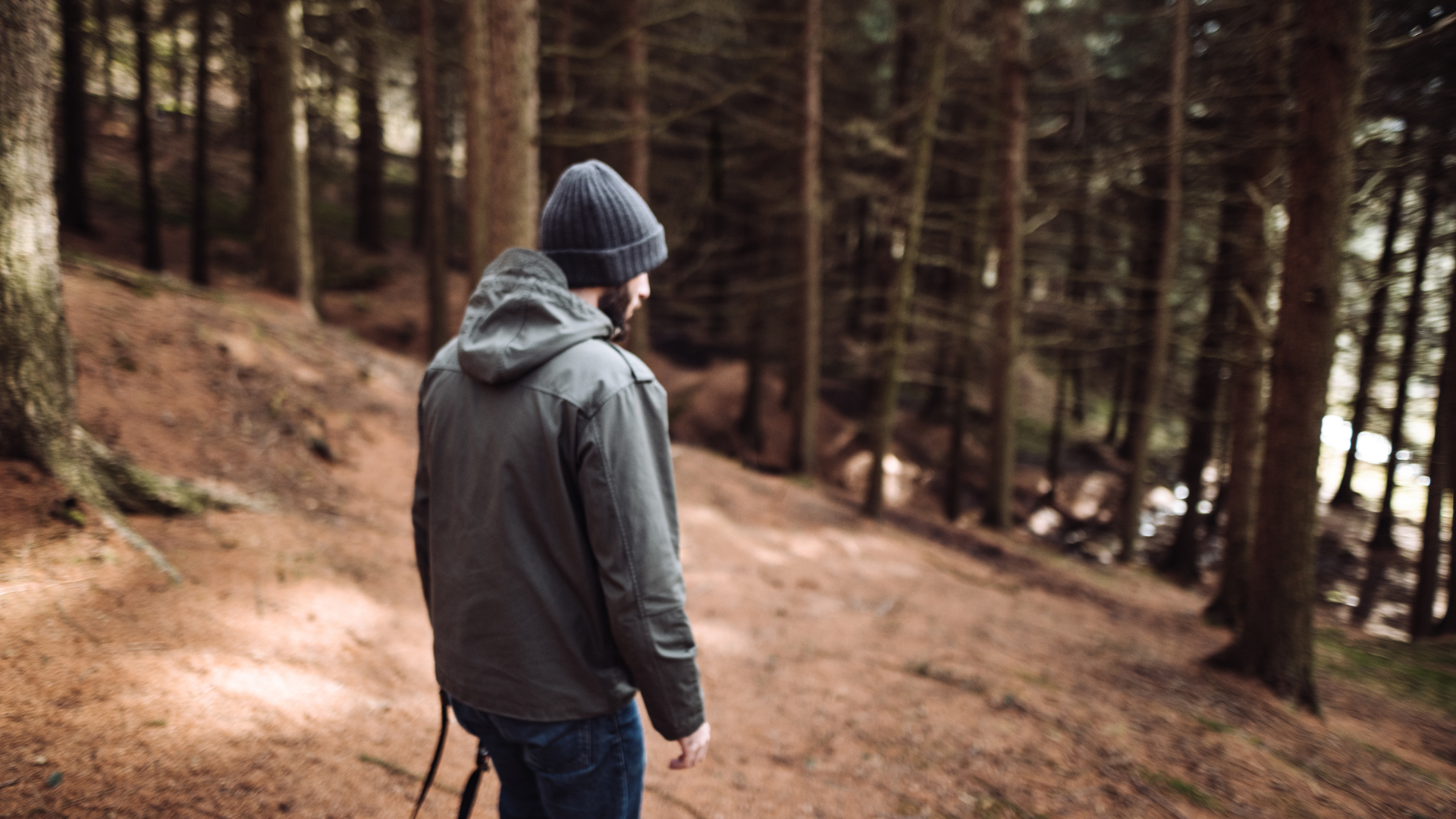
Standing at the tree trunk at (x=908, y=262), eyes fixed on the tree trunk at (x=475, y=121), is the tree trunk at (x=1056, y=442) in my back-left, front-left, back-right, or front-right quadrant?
back-right

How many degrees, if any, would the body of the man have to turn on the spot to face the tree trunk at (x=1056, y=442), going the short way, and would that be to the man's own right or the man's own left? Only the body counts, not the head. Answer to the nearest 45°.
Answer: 0° — they already face it

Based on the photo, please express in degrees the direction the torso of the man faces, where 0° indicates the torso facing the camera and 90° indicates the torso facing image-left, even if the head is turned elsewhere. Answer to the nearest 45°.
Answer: approximately 225°

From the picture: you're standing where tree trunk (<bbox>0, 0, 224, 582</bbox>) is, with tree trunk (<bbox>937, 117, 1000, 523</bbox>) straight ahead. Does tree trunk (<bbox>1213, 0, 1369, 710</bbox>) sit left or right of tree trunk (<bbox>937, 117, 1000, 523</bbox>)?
right

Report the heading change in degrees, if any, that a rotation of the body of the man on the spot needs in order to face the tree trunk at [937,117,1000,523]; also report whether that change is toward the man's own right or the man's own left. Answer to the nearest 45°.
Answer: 0° — they already face it

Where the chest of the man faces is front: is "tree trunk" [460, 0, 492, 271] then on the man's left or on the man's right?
on the man's left

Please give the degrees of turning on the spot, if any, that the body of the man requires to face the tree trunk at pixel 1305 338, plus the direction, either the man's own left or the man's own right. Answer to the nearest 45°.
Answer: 0° — they already face it
